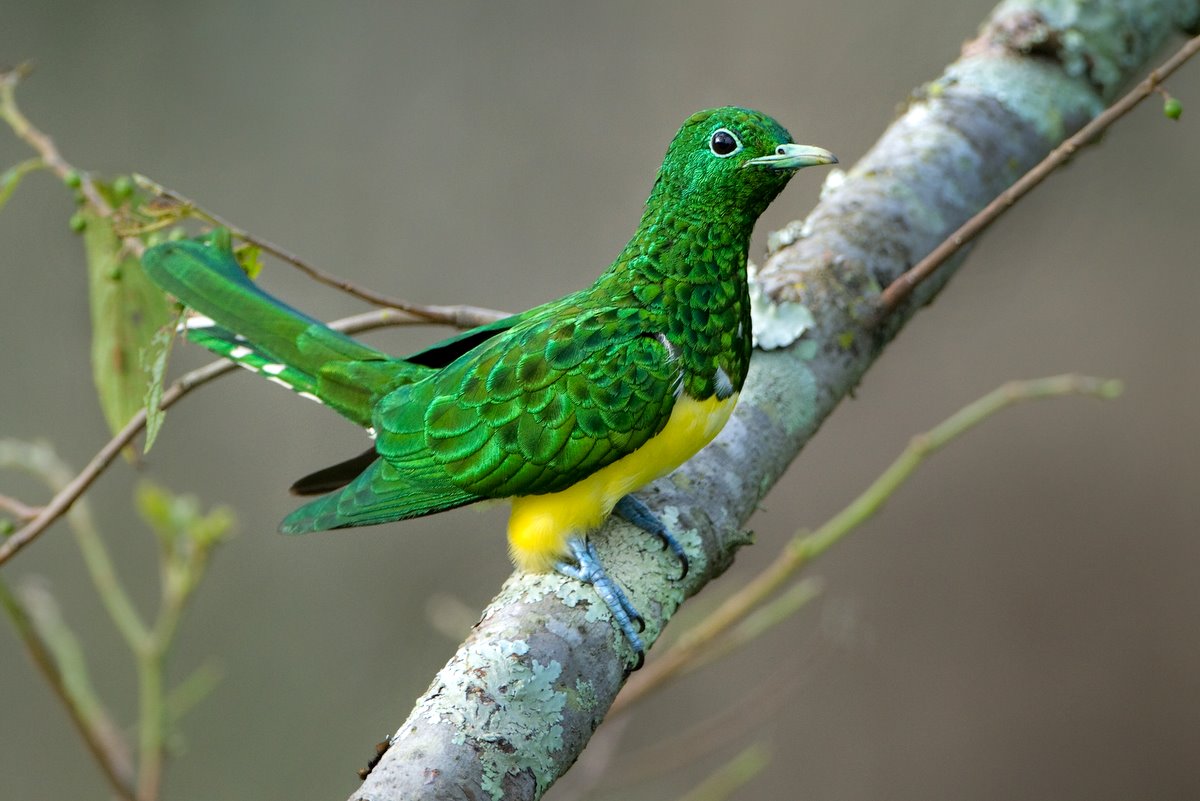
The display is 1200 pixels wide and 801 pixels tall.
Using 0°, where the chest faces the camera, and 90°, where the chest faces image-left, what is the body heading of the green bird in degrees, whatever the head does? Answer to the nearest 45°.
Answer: approximately 270°

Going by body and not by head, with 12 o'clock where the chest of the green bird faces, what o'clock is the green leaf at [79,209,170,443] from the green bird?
The green leaf is roughly at 7 o'clock from the green bird.
